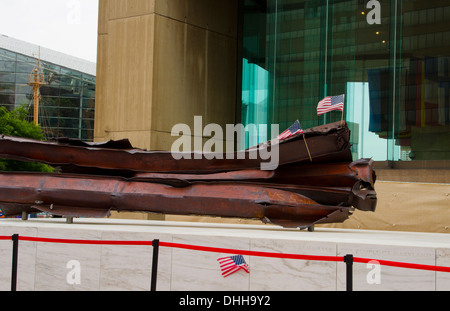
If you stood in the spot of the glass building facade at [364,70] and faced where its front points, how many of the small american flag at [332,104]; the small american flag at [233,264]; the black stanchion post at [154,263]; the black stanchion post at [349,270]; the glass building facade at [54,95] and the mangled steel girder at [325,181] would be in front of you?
5

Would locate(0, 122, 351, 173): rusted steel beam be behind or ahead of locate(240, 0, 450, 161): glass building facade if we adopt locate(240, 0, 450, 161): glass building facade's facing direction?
ahead

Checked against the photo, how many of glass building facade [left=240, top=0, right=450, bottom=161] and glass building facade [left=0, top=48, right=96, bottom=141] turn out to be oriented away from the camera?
0

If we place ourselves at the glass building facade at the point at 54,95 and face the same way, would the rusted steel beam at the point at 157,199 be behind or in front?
in front

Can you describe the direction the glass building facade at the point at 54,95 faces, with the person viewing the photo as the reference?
facing the viewer and to the right of the viewer

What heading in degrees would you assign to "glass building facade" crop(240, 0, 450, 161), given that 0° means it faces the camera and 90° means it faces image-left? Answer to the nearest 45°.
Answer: approximately 0°
